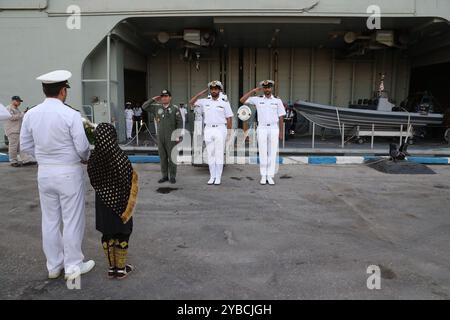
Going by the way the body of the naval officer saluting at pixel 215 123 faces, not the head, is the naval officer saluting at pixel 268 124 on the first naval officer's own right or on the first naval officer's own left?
on the first naval officer's own left

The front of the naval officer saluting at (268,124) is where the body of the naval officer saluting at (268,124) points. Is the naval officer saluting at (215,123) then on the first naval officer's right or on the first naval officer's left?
on the first naval officer's right

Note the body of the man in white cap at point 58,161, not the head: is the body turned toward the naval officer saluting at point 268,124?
yes

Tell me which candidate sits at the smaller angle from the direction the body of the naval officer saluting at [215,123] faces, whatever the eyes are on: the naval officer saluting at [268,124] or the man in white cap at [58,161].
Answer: the man in white cap

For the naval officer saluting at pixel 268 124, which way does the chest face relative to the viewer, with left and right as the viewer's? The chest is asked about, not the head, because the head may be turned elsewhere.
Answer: facing the viewer

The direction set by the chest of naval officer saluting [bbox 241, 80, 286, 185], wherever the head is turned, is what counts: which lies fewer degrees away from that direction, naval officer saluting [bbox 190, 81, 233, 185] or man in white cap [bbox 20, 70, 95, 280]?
the man in white cap

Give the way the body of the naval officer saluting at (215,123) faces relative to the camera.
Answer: toward the camera

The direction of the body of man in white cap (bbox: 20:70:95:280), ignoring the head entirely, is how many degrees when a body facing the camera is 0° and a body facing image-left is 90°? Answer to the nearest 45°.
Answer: approximately 225°

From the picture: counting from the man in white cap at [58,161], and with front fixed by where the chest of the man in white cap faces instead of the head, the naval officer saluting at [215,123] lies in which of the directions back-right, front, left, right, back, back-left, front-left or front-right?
front

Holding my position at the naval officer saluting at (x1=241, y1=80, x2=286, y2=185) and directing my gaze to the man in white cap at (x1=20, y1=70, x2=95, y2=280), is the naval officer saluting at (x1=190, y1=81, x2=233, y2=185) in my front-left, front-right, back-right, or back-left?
front-right

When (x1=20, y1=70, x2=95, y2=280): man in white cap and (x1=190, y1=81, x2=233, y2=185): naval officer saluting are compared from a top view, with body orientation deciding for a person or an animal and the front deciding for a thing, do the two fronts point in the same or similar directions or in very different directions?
very different directions

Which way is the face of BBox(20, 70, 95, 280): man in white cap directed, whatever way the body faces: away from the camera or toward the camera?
away from the camera

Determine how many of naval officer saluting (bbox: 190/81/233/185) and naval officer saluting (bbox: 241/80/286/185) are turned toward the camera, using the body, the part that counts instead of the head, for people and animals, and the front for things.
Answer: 2
